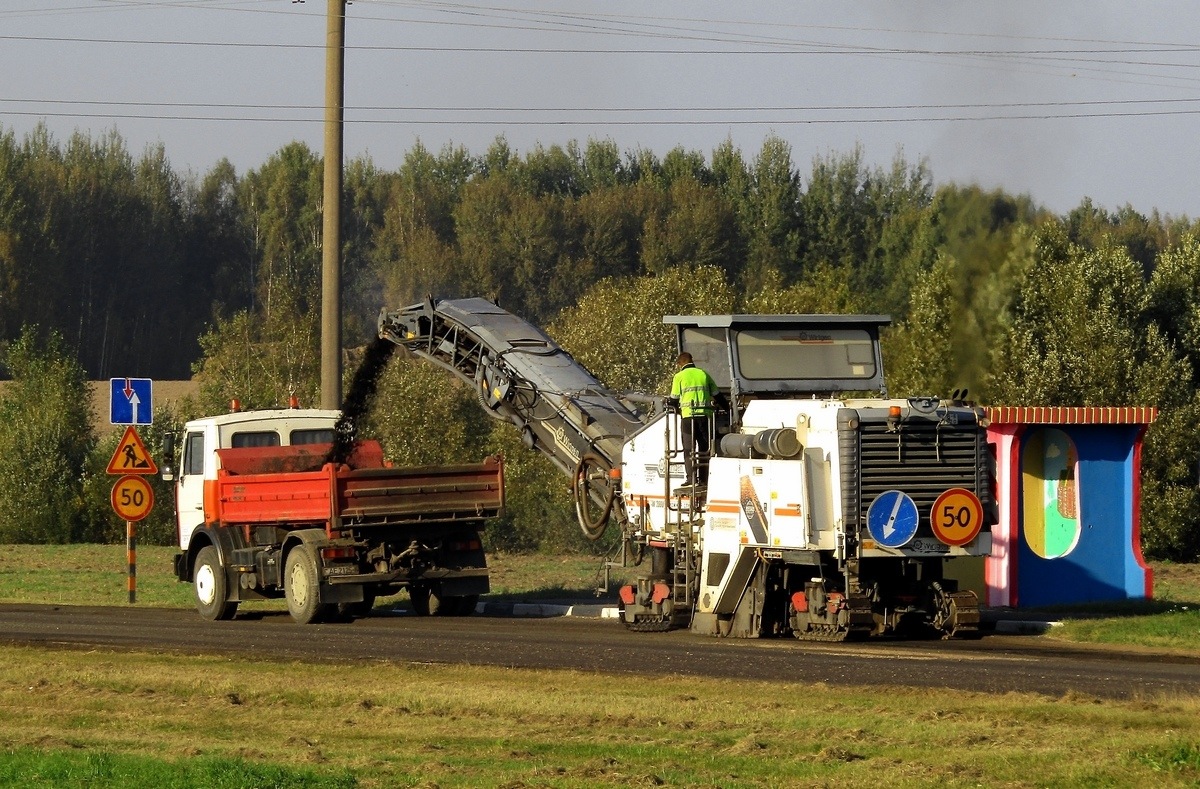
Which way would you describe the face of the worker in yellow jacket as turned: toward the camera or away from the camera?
away from the camera

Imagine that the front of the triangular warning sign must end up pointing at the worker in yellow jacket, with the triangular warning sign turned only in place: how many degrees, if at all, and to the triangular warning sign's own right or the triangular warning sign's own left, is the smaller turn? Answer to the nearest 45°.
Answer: approximately 45° to the triangular warning sign's own left

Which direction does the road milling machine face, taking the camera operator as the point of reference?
facing away from the viewer and to the left of the viewer

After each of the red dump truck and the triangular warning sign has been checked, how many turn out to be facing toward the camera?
1

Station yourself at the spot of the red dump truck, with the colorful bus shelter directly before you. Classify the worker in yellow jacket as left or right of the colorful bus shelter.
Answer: right
